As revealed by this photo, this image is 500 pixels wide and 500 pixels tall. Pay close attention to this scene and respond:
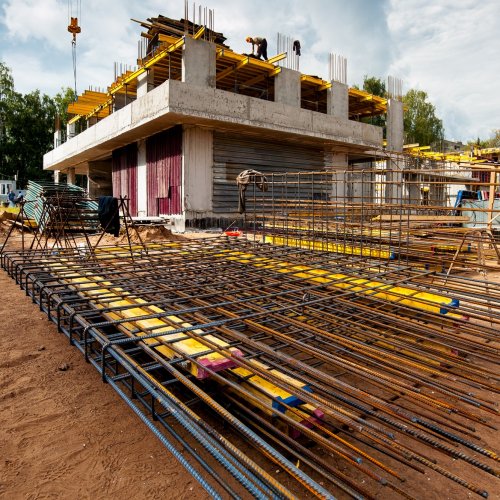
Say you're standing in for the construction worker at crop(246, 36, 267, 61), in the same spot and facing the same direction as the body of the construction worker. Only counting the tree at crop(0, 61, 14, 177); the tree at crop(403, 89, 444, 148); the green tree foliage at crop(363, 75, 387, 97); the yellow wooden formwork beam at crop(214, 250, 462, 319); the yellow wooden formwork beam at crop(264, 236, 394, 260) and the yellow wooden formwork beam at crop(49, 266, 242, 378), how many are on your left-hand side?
3

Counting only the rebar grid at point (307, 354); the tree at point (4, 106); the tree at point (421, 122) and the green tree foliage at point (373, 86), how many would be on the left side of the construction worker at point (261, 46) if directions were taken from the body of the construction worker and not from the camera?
1

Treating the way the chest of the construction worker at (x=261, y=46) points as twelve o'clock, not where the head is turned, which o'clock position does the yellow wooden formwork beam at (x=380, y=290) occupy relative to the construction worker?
The yellow wooden formwork beam is roughly at 9 o'clock from the construction worker.

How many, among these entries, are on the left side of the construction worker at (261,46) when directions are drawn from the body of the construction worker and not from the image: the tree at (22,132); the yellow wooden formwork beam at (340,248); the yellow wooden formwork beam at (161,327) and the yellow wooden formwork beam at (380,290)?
3

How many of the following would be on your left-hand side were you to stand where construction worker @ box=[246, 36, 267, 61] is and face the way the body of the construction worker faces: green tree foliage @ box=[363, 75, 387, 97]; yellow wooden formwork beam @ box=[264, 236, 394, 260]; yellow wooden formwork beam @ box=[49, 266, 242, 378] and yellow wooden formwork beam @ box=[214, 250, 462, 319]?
3

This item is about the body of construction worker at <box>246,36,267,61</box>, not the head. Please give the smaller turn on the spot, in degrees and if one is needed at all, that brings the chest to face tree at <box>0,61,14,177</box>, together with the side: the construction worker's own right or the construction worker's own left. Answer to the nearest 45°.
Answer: approximately 45° to the construction worker's own right

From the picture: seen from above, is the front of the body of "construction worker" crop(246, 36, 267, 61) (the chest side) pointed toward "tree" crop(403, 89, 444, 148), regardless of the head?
no

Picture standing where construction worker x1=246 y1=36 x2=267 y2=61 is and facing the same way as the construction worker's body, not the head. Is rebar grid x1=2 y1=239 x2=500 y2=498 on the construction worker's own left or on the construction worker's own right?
on the construction worker's own left

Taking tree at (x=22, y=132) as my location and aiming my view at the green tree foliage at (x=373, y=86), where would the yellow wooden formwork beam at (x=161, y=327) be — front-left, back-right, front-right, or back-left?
front-right

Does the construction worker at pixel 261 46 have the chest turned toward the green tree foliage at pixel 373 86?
no

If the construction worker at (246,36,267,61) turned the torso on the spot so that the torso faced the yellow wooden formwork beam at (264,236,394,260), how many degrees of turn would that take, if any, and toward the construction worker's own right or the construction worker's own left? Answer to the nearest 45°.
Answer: approximately 90° to the construction worker's own left

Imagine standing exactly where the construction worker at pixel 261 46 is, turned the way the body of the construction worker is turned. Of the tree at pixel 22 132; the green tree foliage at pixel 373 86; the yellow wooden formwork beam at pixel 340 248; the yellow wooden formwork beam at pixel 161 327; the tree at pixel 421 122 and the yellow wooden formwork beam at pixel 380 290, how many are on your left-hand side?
3

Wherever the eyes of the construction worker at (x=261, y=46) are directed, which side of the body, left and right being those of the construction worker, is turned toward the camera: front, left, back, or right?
left

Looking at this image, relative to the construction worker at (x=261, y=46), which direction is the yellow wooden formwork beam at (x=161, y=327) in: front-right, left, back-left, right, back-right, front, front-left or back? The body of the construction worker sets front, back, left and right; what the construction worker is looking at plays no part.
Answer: left

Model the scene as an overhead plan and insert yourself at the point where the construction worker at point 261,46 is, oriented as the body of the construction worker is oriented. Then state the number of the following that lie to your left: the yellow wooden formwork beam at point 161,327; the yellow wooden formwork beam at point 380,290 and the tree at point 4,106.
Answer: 2
